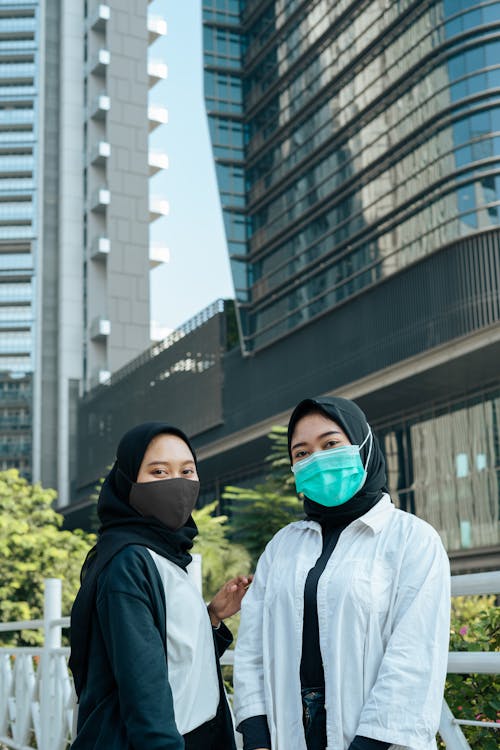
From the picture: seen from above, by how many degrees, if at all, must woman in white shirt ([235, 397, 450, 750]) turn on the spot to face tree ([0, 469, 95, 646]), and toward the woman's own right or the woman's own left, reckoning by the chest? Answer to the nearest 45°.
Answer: approximately 135° to the woman's own right

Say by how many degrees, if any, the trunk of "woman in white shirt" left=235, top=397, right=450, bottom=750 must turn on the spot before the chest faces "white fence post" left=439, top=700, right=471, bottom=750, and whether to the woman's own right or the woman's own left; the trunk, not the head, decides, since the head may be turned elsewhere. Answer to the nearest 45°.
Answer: approximately 180°

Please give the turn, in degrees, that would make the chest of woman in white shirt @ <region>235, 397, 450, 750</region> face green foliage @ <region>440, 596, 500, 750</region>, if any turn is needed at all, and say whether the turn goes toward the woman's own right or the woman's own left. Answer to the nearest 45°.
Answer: approximately 180°

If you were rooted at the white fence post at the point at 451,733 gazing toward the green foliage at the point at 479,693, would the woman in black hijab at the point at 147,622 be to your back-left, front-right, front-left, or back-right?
back-left

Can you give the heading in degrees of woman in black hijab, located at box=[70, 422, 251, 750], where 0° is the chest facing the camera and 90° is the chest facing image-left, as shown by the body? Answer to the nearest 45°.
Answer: approximately 315°

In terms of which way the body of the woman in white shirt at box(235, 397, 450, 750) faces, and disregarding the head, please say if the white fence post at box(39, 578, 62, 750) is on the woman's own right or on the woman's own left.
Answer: on the woman's own right

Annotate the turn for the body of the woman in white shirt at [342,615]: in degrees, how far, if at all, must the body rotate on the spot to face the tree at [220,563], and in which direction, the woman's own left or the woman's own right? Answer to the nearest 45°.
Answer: approximately 135° to the woman's own right

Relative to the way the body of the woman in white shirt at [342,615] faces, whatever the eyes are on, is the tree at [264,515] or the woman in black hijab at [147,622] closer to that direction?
the woman in black hijab

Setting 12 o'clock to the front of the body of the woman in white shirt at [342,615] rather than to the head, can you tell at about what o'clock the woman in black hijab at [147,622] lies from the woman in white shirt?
The woman in black hijab is roughly at 2 o'clock from the woman in white shirt.

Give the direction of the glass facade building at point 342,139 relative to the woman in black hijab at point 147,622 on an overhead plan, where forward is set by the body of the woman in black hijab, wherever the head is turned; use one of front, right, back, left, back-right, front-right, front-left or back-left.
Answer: back-left

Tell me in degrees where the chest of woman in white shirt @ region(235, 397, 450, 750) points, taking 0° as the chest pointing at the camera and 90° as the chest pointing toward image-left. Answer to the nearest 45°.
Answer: approximately 45°
